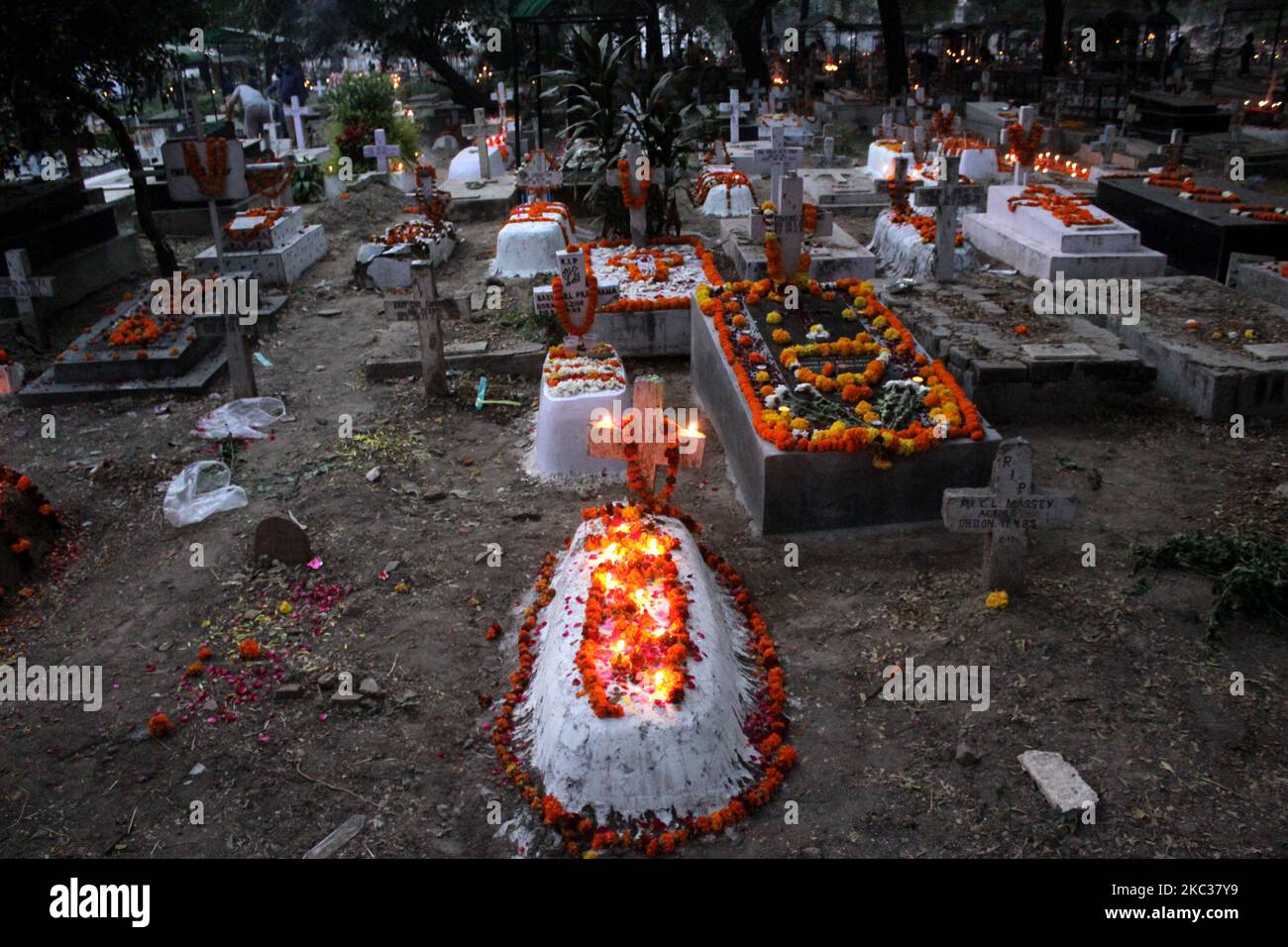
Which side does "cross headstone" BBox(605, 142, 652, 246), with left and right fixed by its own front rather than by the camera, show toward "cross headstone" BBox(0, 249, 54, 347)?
right

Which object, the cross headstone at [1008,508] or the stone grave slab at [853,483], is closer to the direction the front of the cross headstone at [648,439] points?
the cross headstone

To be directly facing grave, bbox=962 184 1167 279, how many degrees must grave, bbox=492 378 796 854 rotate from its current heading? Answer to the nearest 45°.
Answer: approximately 135° to its left

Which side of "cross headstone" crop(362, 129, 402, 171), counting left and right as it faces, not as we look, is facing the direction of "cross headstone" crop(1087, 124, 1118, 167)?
left

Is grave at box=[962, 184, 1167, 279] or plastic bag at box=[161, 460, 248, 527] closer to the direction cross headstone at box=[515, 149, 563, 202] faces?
the plastic bag
